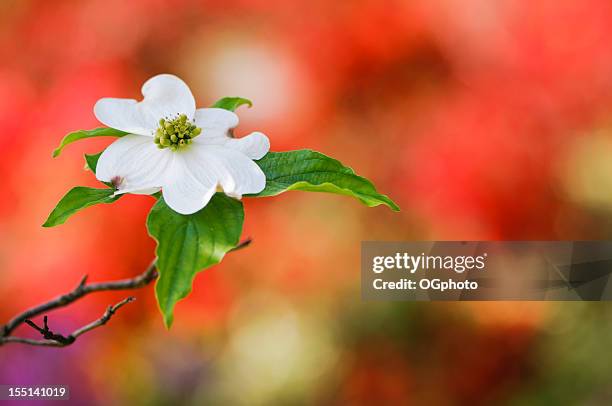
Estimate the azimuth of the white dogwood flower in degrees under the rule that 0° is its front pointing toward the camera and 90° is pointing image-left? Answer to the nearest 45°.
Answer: approximately 0°
